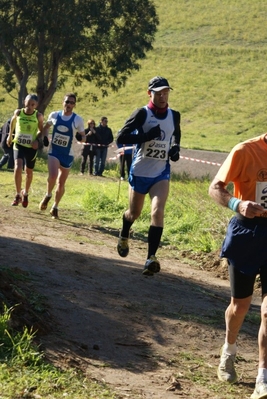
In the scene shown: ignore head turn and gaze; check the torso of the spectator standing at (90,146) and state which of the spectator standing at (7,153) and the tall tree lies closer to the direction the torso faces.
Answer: the spectator standing

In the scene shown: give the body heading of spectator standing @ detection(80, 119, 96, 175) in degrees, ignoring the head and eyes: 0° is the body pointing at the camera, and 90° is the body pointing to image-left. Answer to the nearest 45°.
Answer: approximately 0°

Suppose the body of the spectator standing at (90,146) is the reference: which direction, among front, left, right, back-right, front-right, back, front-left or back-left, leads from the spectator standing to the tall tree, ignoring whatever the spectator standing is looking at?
back

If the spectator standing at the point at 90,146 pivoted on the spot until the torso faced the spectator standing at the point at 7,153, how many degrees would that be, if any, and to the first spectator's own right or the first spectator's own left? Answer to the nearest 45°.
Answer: approximately 45° to the first spectator's own right
